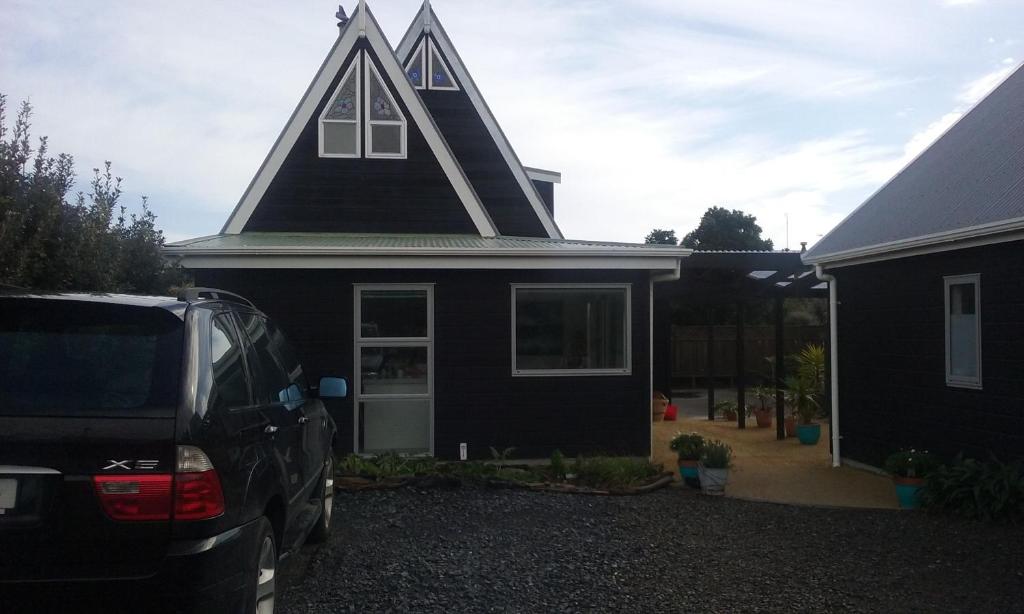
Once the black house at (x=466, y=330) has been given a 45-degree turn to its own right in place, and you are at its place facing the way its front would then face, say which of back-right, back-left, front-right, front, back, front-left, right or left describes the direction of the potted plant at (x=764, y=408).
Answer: back

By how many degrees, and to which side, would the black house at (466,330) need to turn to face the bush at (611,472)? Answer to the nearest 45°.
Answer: approximately 45° to its left

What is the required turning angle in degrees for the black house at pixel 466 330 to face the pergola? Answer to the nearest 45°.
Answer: approximately 135° to its left

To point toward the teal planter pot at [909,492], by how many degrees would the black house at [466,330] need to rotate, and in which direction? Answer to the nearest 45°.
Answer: approximately 45° to its left

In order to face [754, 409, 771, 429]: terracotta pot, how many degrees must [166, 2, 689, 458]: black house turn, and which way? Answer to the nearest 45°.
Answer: approximately 135° to its left

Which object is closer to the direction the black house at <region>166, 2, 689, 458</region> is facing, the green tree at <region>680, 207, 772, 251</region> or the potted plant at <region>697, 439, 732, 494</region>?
the potted plant

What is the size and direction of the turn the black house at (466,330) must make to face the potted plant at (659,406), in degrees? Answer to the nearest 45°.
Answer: approximately 135° to its left

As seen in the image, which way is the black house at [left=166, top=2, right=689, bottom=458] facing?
toward the camera

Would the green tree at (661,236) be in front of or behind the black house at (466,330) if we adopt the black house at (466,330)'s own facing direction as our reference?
behind

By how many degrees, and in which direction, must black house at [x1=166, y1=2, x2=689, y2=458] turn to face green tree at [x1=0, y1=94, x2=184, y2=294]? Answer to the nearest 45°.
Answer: approximately 45° to its right

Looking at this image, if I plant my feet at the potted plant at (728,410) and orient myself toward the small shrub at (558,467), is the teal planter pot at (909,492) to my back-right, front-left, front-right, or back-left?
front-left

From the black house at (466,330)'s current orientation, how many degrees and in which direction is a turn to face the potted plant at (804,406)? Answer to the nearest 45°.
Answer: approximately 135° to its left

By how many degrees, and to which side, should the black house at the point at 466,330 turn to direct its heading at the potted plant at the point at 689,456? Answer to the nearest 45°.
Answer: approximately 90° to its left
